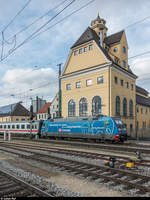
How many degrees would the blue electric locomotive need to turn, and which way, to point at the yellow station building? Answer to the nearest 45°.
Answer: approximately 135° to its left

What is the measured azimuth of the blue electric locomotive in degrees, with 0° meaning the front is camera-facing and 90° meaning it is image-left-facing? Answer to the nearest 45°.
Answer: approximately 315°

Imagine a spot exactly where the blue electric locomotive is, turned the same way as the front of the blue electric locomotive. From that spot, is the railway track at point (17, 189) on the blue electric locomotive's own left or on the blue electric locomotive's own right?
on the blue electric locomotive's own right
